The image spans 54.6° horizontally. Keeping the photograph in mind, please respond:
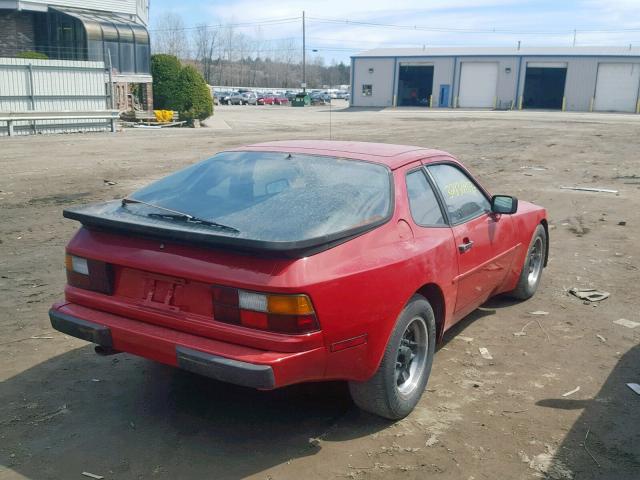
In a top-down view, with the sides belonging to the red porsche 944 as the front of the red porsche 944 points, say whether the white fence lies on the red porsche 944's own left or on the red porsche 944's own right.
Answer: on the red porsche 944's own left

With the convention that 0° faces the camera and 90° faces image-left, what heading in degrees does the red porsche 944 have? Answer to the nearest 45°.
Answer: approximately 225°

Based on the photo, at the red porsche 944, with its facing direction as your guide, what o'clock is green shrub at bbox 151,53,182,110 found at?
The green shrub is roughly at 10 o'clock from the red porsche 944.

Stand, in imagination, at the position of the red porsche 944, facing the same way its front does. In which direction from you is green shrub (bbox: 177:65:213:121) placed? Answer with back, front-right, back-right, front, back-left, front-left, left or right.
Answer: front-left
